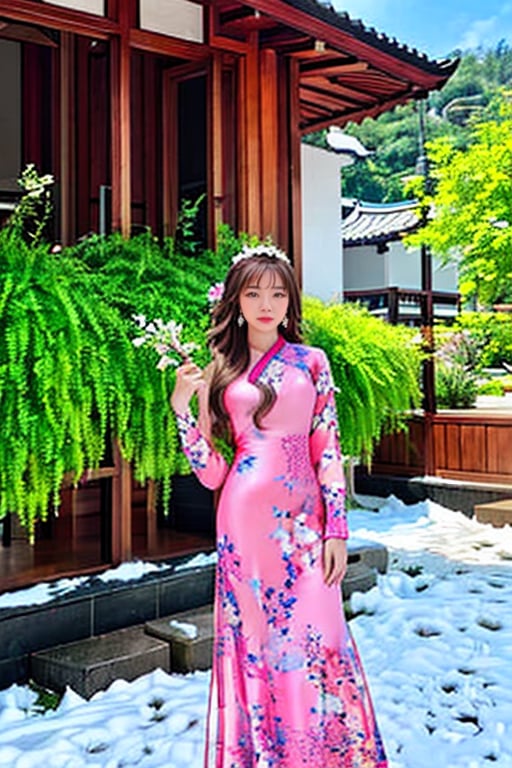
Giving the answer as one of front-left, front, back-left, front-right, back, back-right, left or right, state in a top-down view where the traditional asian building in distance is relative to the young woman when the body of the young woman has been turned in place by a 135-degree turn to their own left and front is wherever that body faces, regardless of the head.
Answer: front-left

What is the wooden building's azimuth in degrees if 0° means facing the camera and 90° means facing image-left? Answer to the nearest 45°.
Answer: approximately 315°

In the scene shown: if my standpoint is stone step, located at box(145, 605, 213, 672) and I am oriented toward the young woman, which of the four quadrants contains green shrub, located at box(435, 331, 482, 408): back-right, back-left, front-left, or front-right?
back-left

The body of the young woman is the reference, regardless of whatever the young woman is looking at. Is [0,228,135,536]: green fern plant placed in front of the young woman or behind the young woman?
behind

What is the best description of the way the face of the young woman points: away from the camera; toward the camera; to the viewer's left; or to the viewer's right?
toward the camera

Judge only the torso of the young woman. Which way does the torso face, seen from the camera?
toward the camera

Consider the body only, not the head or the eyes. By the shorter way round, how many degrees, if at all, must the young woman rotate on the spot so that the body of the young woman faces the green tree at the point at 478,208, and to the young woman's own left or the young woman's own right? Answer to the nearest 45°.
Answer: approximately 180°

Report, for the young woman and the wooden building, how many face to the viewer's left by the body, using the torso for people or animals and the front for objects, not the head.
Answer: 0

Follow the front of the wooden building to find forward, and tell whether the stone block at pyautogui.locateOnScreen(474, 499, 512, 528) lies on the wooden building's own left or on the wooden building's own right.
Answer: on the wooden building's own left
